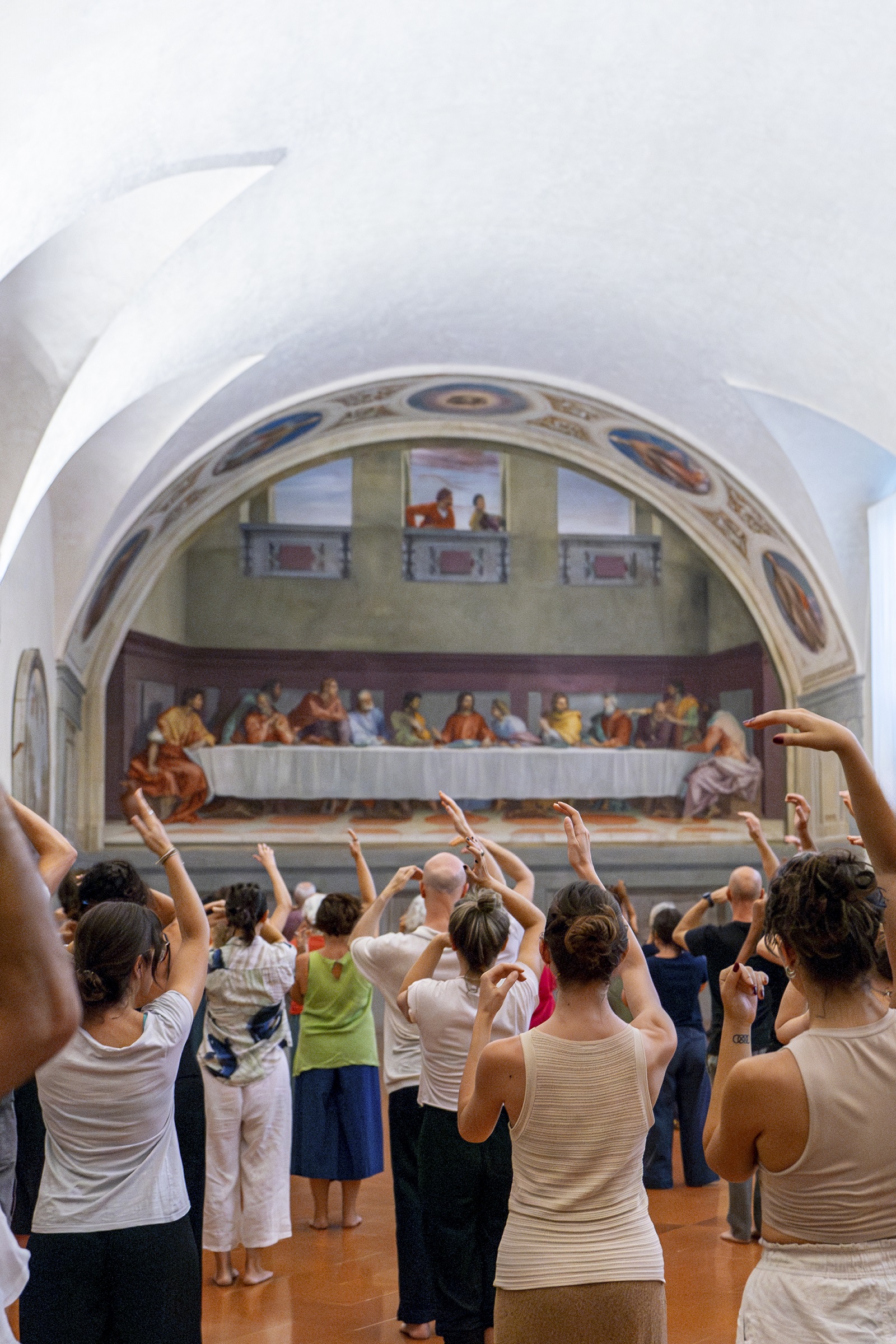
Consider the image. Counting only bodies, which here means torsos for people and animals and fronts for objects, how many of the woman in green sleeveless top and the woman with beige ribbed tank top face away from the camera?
2

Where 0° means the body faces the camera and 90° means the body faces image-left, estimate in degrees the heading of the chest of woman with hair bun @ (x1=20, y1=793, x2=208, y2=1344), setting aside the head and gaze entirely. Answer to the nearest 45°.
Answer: approximately 180°

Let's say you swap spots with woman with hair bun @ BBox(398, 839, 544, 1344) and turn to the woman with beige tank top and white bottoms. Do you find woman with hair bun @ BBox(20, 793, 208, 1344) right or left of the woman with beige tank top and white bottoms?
right

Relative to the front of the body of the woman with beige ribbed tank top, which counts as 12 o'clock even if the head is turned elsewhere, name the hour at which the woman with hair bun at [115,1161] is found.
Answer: The woman with hair bun is roughly at 9 o'clock from the woman with beige ribbed tank top.

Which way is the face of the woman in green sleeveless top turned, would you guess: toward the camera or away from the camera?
away from the camera

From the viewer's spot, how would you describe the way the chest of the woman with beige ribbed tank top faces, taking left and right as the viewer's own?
facing away from the viewer

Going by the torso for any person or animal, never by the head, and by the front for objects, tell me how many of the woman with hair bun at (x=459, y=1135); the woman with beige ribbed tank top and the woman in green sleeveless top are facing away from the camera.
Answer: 3

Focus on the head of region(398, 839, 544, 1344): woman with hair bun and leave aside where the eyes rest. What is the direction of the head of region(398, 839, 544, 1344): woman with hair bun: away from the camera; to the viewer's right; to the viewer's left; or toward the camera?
away from the camera

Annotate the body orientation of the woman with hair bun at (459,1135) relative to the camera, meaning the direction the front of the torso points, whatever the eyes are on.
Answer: away from the camera

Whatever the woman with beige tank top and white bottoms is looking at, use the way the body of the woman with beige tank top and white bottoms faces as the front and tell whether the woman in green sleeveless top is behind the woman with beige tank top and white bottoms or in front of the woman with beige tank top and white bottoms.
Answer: in front

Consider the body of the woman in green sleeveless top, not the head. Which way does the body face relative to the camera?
away from the camera

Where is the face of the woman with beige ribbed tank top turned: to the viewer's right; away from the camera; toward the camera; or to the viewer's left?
away from the camera
